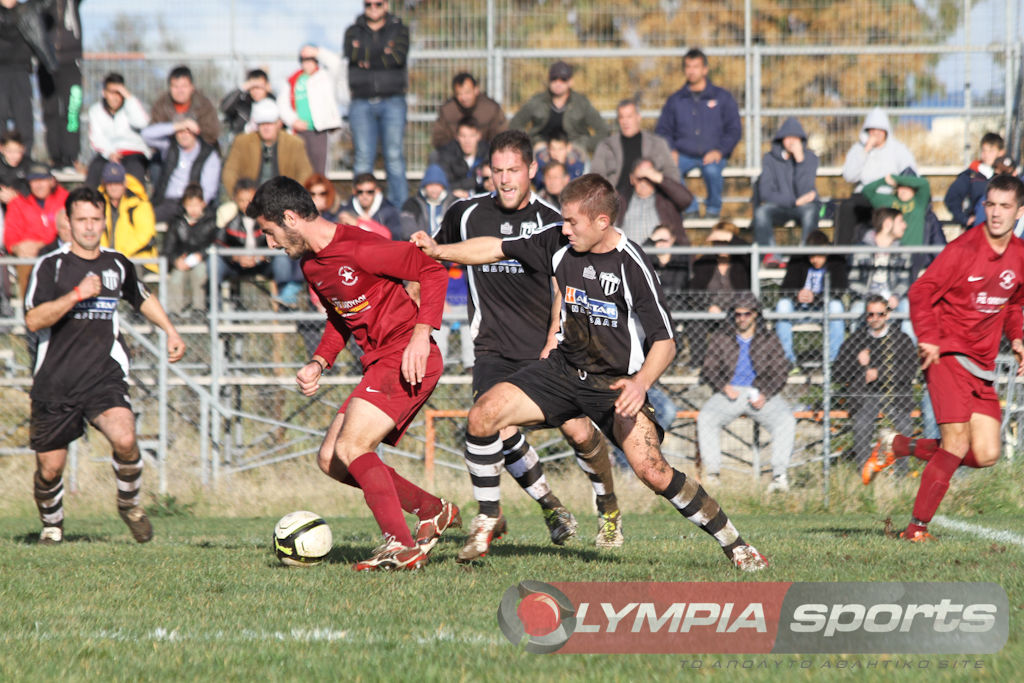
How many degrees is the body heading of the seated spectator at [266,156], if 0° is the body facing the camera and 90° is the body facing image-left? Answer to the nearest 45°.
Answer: approximately 0°

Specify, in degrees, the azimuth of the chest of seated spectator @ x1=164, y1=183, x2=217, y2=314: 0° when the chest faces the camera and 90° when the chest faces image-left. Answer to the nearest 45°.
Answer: approximately 0°

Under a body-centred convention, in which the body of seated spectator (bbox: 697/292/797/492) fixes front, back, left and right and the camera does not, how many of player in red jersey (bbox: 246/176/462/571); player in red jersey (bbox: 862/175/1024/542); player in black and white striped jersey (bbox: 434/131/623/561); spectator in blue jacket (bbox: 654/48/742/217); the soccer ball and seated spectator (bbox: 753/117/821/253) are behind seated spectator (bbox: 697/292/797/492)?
2

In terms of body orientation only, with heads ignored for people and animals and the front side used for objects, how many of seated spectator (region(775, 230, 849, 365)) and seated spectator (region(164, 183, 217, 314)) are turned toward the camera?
2

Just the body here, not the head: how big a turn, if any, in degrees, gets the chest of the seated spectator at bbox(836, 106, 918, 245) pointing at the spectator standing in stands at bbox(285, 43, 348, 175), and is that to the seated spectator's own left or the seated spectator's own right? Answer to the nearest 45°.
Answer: approximately 90° to the seated spectator's own right

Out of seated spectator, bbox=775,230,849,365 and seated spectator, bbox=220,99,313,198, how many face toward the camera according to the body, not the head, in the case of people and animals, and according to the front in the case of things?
2

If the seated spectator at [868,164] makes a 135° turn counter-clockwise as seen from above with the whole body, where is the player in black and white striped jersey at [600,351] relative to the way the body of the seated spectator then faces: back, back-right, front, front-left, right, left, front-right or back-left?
back-right

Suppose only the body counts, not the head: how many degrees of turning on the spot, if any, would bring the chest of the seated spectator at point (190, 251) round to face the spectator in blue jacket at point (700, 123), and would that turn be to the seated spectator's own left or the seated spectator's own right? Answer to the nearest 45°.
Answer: approximately 90° to the seated spectator's own left
